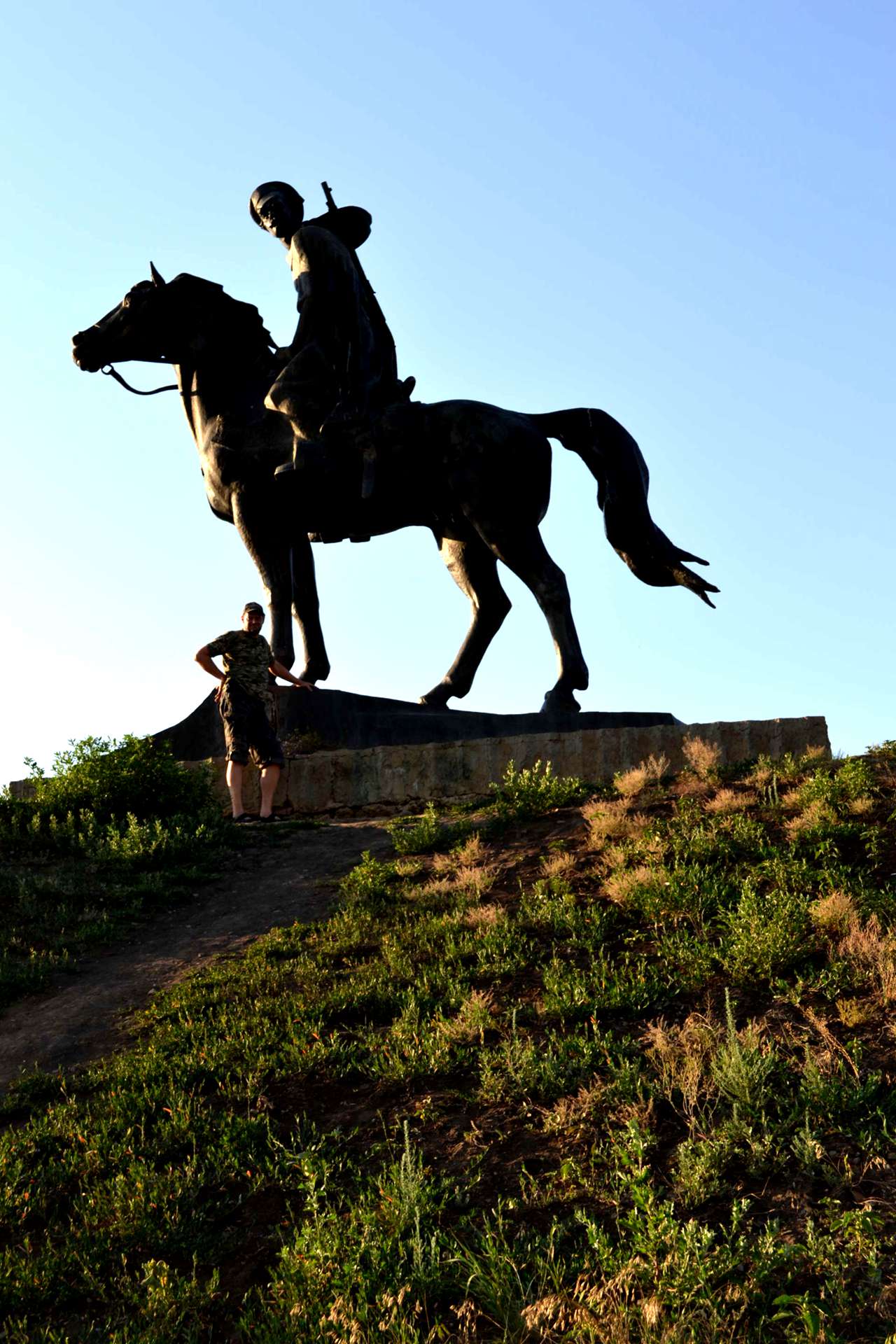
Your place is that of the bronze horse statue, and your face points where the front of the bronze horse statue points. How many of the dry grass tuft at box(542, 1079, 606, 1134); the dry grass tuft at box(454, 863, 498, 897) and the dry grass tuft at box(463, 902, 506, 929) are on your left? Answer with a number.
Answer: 3

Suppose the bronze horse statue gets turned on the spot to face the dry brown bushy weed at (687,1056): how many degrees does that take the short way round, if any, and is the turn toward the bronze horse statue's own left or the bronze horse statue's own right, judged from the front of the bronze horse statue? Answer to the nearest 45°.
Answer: approximately 90° to the bronze horse statue's own left

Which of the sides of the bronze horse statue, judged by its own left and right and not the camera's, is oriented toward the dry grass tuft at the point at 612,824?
left

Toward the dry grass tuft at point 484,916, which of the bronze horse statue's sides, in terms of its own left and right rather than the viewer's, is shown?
left

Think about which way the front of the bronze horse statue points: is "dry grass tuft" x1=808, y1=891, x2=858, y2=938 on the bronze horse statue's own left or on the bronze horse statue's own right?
on the bronze horse statue's own left

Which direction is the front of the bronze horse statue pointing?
to the viewer's left

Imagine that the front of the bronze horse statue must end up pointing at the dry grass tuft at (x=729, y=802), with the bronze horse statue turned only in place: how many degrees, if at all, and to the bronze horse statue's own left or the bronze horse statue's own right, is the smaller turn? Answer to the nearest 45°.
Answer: approximately 135° to the bronze horse statue's own left

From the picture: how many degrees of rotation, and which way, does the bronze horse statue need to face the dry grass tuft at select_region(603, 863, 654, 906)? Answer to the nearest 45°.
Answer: approximately 90° to its left

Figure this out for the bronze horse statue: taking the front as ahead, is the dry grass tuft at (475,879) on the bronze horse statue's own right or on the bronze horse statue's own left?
on the bronze horse statue's own left

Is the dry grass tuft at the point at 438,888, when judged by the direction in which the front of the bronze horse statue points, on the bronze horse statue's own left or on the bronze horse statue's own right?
on the bronze horse statue's own left

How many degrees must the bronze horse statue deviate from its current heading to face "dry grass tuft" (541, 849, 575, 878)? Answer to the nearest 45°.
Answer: approximately 90° to its left

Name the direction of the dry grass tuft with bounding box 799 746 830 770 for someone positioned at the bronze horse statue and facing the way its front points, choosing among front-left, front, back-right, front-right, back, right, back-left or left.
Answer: back-left
